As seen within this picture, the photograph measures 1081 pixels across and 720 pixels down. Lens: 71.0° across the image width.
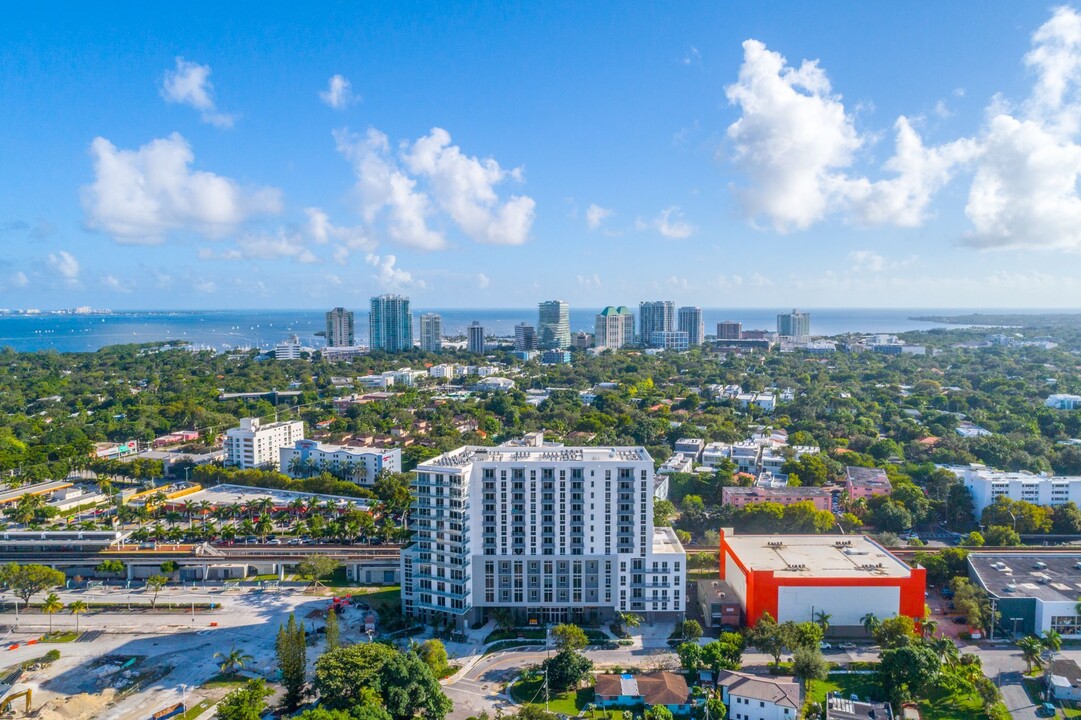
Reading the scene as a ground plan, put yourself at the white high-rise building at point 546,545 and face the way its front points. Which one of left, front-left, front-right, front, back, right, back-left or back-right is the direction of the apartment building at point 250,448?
back-right

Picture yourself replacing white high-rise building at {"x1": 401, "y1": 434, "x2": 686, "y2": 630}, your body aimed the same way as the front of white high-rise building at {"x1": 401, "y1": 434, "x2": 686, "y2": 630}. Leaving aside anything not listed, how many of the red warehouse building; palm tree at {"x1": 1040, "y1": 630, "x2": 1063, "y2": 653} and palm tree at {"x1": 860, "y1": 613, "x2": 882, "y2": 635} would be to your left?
3

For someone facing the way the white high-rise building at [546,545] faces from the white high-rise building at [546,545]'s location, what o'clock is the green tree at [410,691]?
The green tree is roughly at 1 o'clock from the white high-rise building.

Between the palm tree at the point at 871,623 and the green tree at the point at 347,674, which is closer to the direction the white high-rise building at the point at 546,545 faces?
the green tree

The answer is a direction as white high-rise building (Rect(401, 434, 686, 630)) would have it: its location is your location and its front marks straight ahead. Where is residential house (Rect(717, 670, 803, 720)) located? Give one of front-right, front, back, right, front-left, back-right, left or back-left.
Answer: front-left

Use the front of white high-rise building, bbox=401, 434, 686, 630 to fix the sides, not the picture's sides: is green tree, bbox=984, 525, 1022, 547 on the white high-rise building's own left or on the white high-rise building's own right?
on the white high-rise building's own left

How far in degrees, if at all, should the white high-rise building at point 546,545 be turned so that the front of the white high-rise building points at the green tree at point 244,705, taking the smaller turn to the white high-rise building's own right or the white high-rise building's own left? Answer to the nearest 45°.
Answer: approximately 45° to the white high-rise building's own right

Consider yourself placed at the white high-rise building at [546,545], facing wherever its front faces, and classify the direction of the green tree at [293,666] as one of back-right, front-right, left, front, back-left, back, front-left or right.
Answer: front-right

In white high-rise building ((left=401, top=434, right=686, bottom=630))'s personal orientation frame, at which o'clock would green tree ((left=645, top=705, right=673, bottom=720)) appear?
The green tree is roughly at 11 o'clock from the white high-rise building.

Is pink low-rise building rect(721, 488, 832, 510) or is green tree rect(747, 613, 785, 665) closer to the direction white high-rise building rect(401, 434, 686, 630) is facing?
the green tree

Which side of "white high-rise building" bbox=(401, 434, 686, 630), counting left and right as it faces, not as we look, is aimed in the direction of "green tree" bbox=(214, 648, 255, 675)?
right

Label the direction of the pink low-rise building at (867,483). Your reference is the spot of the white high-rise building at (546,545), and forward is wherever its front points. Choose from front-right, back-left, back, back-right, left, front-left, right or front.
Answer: back-left

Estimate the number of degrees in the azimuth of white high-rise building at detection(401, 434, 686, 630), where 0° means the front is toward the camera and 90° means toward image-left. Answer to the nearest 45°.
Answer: approximately 0°

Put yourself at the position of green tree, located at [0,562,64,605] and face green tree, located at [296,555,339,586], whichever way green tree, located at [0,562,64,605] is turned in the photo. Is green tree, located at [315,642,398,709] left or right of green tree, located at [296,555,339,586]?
right

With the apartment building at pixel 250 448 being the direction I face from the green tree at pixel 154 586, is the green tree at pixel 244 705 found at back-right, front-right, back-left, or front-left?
back-right

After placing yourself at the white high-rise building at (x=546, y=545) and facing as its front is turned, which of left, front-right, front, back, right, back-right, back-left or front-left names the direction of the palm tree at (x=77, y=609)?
right

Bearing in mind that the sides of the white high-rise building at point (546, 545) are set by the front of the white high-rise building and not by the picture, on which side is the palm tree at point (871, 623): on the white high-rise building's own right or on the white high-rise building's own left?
on the white high-rise building's own left
